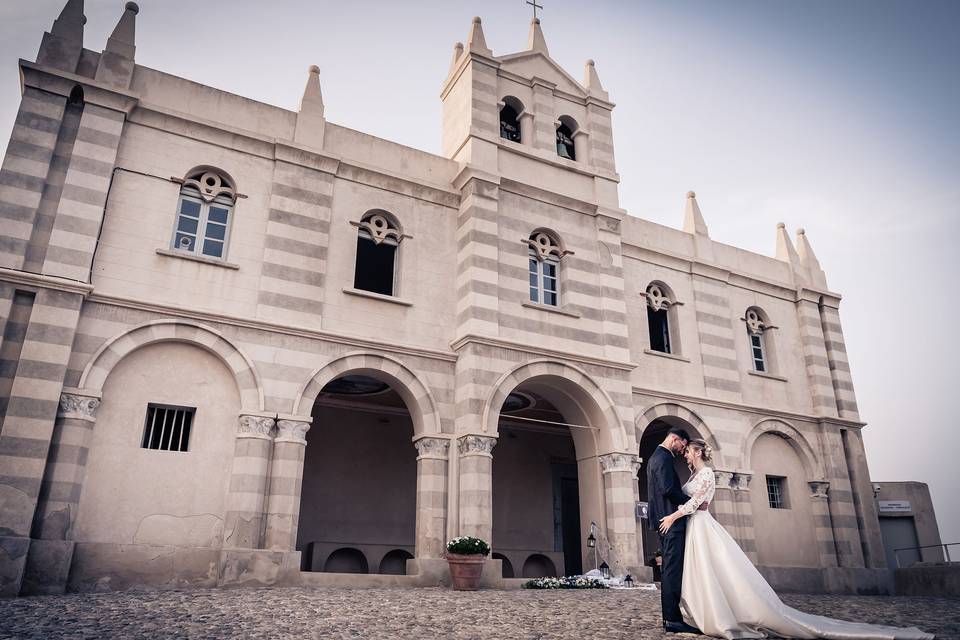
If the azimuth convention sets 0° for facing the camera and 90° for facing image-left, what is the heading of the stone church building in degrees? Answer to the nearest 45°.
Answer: approximately 315°

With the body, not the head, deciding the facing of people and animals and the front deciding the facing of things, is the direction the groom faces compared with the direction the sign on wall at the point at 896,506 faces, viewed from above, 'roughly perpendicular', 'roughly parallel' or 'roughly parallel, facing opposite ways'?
roughly perpendicular

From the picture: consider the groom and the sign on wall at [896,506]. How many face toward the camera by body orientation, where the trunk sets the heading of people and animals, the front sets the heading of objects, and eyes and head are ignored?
1

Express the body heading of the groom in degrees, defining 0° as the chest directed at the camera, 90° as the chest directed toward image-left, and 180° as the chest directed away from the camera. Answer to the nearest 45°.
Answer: approximately 270°

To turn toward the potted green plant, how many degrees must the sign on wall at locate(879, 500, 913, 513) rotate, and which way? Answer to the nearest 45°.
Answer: approximately 45° to its right

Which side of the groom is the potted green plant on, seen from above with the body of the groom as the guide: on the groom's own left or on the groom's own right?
on the groom's own left

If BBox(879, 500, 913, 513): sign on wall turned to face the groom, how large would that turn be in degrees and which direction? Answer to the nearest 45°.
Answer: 0° — it already faces them

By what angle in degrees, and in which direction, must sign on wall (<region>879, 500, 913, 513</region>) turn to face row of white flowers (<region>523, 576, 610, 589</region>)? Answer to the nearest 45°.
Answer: approximately 45° to its right

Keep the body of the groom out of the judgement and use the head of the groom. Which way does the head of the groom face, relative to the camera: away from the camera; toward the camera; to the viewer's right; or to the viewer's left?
to the viewer's right
